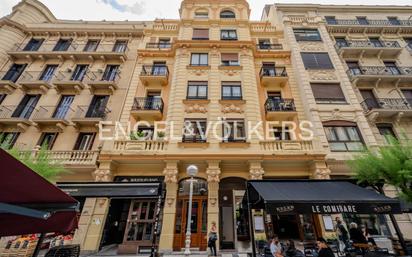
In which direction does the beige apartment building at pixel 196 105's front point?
toward the camera

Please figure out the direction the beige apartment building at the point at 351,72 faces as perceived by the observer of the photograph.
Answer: facing the viewer

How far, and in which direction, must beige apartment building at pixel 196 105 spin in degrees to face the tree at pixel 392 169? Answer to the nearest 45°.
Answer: approximately 45° to its left
